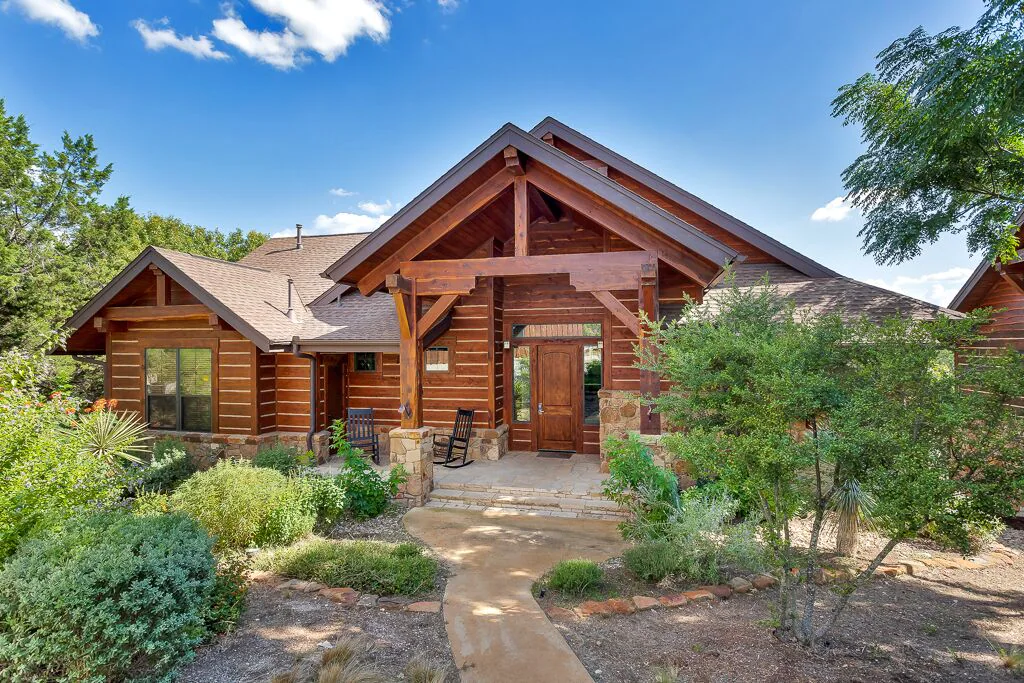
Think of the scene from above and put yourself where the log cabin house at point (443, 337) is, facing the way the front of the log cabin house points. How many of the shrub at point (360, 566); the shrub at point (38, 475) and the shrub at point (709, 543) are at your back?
0

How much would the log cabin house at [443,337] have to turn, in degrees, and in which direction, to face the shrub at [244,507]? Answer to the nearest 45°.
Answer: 0° — it already faces it

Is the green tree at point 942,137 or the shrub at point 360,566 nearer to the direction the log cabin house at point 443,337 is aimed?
the shrub

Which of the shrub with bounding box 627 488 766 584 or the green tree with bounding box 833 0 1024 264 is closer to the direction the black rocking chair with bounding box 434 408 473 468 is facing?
the shrub

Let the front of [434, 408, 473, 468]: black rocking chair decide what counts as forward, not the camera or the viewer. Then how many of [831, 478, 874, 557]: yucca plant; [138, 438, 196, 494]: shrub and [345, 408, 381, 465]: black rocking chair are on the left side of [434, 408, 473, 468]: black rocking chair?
1

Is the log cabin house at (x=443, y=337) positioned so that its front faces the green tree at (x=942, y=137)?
no

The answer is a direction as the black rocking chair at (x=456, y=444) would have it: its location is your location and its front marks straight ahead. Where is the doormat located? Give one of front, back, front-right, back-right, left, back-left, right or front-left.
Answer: back-left

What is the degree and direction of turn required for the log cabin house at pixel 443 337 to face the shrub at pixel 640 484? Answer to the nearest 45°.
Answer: approximately 45° to its left

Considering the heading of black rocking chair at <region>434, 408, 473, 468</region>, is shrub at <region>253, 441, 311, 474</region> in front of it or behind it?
in front

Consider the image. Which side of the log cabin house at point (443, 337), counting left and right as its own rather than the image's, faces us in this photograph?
front

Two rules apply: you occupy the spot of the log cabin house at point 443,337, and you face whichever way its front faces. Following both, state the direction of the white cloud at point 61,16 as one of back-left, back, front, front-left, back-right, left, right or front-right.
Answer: right

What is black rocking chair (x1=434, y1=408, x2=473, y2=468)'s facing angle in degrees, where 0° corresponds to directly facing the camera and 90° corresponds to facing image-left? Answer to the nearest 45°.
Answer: approximately 45°
